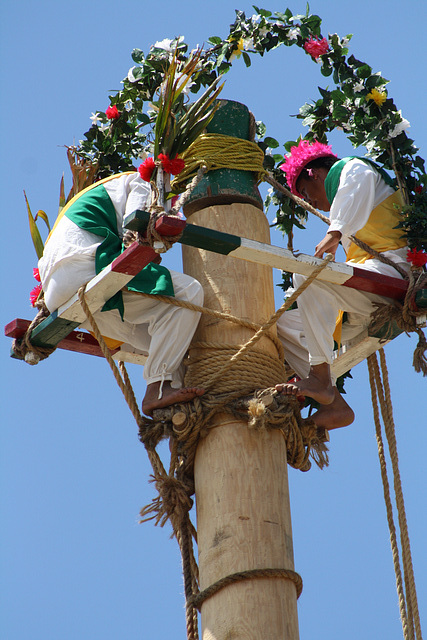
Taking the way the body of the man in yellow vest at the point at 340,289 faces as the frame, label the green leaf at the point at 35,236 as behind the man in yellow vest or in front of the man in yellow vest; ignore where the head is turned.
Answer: in front

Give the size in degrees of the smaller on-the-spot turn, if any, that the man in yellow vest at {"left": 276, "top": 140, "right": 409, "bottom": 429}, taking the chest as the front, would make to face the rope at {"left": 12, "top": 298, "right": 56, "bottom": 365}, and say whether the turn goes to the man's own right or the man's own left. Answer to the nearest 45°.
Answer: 0° — they already face it

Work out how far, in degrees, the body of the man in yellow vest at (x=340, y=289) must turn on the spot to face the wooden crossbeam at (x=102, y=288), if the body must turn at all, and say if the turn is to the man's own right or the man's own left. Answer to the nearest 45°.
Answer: approximately 45° to the man's own left

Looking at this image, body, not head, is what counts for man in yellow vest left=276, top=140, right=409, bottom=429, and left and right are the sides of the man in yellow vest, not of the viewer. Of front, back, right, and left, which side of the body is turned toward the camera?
left
